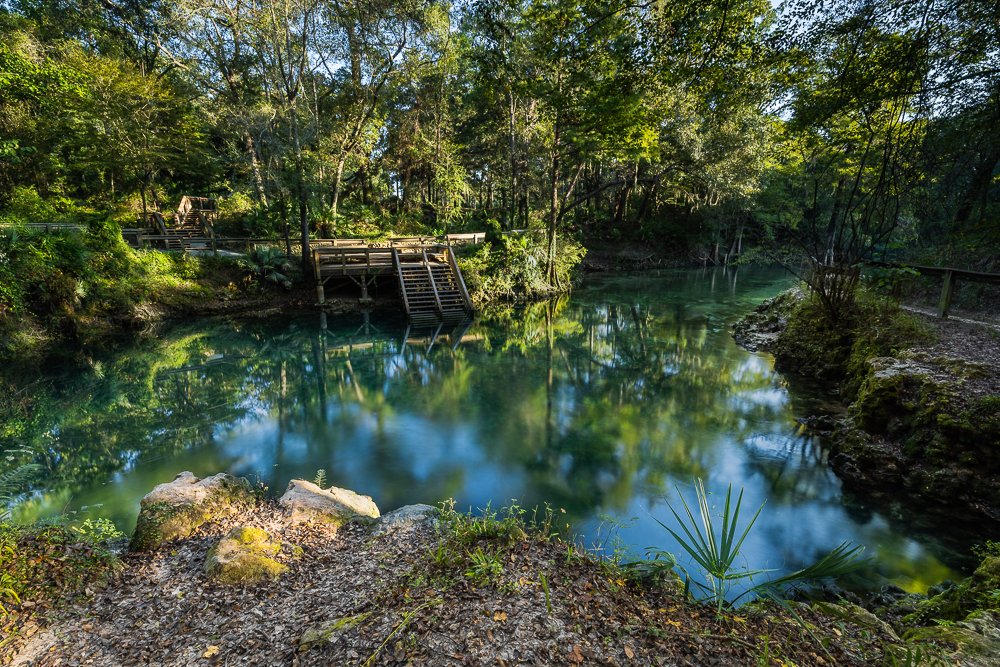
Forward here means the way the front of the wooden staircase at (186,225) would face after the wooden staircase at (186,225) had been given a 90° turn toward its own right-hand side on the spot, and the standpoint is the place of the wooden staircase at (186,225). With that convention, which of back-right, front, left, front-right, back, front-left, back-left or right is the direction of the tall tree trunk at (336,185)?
back

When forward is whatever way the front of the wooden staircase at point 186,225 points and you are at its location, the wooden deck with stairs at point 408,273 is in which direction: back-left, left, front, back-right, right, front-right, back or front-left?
front-left

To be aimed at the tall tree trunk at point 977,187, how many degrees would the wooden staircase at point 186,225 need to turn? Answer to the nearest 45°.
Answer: approximately 45° to its left

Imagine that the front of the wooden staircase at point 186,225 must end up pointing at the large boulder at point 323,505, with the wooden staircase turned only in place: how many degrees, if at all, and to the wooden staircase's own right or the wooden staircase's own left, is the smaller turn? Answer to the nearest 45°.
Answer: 0° — it already faces it

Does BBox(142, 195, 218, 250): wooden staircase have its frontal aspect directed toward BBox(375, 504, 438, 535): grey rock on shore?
yes

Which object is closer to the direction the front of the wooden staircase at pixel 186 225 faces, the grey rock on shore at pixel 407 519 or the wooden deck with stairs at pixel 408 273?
the grey rock on shore

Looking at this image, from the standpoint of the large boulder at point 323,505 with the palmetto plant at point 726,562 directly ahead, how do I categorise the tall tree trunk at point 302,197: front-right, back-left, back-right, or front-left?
back-left

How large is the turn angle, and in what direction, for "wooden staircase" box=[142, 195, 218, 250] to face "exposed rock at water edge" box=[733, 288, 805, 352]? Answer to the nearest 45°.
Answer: approximately 45° to its left

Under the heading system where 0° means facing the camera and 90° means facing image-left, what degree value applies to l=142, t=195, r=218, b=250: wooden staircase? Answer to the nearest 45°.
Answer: approximately 0°
